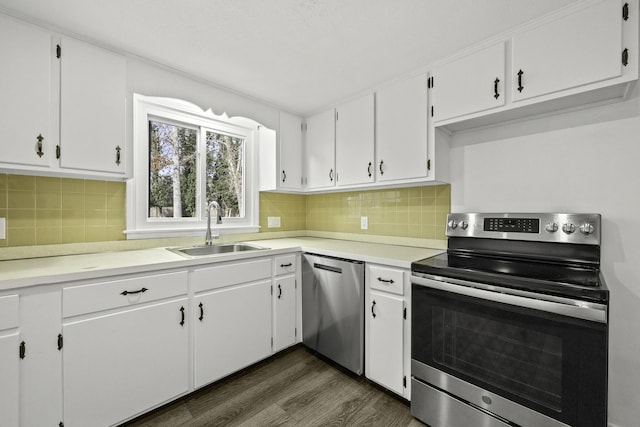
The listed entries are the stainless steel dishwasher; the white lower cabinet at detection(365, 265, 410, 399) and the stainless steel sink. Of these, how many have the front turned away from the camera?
0

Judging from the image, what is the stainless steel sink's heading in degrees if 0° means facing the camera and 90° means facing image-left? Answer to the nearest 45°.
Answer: approximately 315°

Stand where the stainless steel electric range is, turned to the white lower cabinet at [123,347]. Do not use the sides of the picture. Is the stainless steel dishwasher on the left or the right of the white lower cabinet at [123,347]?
right

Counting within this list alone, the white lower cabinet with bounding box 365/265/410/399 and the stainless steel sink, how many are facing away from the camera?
0

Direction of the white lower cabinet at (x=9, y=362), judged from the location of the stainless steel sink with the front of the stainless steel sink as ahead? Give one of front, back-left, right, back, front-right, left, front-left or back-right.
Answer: right

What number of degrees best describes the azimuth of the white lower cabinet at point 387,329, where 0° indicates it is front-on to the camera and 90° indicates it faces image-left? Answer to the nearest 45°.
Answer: approximately 45°

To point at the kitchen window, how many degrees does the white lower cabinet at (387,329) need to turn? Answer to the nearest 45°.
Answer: approximately 45° to its right

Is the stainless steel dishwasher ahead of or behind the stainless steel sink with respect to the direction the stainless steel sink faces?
ahead

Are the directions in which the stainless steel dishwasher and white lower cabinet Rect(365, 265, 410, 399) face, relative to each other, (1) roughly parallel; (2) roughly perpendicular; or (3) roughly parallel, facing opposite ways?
roughly parallel

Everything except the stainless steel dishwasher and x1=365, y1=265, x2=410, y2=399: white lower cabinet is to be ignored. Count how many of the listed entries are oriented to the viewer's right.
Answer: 0

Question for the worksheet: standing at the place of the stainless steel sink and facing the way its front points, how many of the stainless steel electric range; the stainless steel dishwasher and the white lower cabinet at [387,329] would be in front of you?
3

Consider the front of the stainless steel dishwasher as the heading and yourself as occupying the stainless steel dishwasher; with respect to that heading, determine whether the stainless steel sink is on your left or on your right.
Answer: on your right

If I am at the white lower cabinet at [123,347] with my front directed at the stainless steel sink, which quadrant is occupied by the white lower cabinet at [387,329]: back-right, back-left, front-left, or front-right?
front-right

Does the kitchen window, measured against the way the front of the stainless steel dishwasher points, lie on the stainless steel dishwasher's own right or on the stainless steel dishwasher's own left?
on the stainless steel dishwasher's own right
